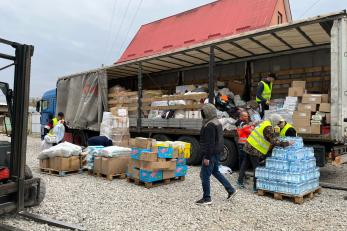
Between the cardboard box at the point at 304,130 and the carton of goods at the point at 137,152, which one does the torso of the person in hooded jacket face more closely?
the carton of goods

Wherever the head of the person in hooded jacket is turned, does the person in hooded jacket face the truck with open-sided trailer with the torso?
no

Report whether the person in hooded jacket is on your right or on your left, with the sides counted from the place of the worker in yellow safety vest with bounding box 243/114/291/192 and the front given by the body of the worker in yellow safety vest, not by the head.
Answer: on your right

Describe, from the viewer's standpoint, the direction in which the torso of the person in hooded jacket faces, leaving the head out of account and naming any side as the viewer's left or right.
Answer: facing to the left of the viewer

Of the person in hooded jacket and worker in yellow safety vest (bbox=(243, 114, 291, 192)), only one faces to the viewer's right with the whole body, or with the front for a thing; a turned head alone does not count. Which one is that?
the worker in yellow safety vest

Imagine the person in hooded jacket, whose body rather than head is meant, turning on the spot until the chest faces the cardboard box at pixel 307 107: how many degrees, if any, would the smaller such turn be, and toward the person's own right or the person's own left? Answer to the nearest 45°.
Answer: approximately 135° to the person's own right

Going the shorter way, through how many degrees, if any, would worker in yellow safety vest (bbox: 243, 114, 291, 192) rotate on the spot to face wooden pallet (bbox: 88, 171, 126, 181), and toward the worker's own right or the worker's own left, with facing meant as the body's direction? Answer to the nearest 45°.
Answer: approximately 180°

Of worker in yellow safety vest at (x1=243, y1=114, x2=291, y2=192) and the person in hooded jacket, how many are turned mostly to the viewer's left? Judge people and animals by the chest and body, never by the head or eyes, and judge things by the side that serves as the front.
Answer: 1

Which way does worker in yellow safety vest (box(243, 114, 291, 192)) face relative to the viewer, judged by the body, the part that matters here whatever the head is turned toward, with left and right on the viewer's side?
facing to the right of the viewer

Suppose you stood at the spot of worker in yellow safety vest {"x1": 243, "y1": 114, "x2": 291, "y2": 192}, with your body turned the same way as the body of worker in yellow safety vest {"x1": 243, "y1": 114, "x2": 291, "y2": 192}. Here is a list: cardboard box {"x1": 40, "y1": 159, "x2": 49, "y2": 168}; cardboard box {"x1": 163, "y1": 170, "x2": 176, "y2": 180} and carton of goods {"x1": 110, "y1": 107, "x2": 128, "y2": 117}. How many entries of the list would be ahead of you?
0
